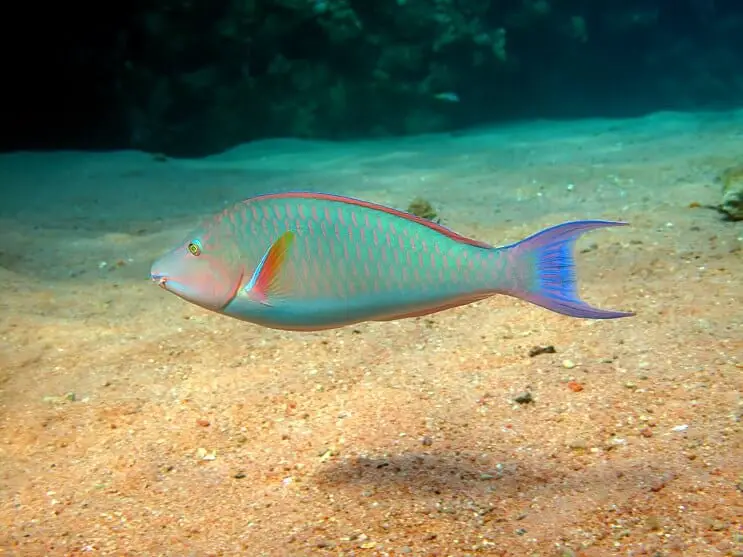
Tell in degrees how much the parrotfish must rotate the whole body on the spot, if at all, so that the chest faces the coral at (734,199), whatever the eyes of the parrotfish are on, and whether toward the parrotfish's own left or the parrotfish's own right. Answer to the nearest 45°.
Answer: approximately 135° to the parrotfish's own right

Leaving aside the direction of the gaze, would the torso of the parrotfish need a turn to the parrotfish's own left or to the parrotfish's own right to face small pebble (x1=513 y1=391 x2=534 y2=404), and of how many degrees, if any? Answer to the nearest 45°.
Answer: approximately 135° to the parrotfish's own right

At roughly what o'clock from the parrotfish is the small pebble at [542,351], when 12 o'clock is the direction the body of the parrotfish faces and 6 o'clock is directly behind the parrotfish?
The small pebble is roughly at 4 o'clock from the parrotfish.

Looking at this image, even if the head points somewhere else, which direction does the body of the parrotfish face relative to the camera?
to the viewer's left
